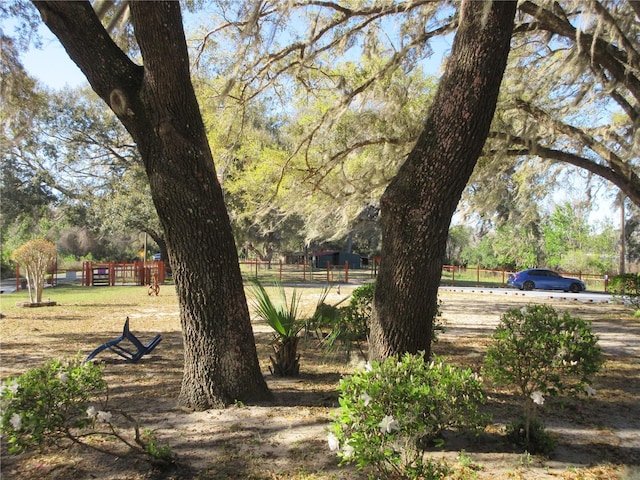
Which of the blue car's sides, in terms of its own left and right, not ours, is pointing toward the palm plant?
right

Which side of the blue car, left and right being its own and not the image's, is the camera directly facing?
right

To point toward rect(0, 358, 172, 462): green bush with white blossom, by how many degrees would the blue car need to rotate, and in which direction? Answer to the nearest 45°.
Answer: approximately 90° to its right

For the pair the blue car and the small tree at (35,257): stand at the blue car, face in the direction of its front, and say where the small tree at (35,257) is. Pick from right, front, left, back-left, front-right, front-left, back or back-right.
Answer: back-right

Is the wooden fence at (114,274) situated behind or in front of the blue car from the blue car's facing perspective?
behind

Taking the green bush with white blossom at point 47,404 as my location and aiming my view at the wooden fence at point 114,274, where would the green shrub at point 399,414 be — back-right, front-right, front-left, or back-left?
back-right

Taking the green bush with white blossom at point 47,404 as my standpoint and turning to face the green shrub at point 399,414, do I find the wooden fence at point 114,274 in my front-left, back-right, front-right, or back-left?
back-left

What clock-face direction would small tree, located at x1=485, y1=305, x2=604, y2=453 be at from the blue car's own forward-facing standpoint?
The small tree is roughly at 3 o'clock from the blue car.

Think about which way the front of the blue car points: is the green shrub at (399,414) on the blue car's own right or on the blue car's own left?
on the blue car's own right
